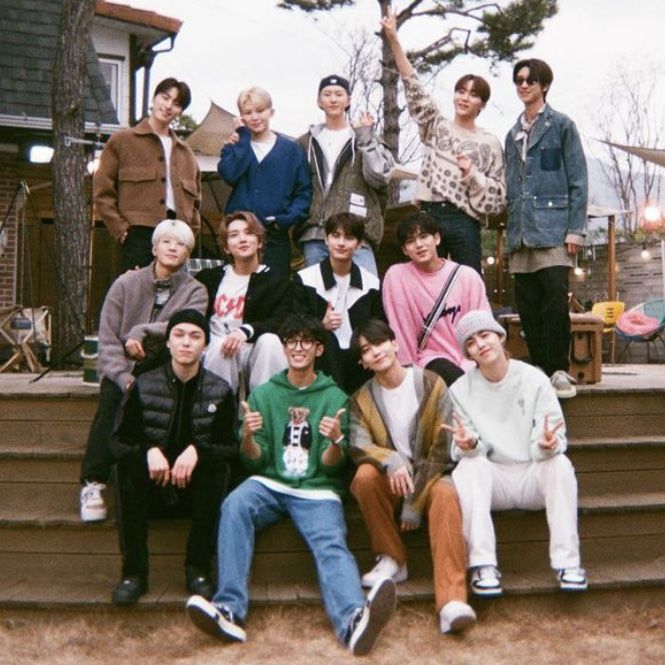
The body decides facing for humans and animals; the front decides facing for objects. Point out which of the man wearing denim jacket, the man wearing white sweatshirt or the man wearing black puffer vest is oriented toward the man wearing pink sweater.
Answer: the man wearing denim jacket

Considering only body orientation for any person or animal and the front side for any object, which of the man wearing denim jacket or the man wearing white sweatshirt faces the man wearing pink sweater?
the man wearing denim jacket

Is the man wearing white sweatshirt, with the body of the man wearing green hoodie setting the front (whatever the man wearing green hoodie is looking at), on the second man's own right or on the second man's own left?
on the second man's own left

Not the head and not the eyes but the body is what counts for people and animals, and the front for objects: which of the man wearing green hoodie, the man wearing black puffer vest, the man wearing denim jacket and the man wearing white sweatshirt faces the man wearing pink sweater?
the man wearing denim jacket

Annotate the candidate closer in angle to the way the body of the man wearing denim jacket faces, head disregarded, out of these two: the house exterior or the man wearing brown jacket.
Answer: the man wearing brown jacket

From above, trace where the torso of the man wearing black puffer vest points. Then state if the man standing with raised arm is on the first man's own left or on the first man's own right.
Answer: on the first man's own left
